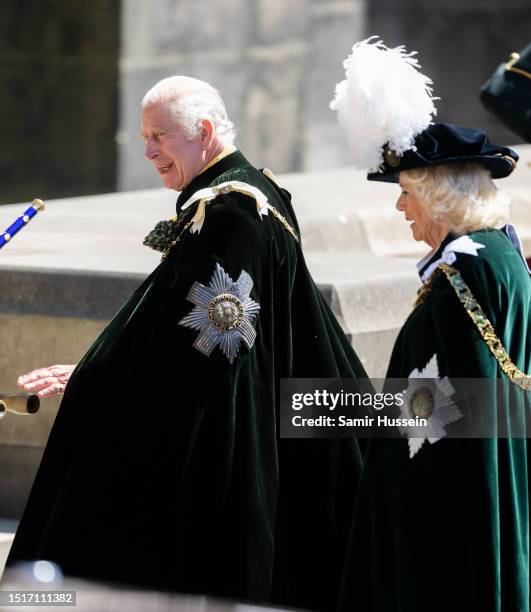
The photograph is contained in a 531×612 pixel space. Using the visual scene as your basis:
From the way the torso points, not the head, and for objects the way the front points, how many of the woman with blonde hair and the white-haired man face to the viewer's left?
2

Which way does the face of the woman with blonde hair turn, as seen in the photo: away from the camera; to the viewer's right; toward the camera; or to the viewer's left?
to the viewer's left

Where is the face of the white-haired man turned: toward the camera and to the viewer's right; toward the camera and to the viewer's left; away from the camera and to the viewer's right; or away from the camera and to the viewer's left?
toward the camera and to the viewer's left

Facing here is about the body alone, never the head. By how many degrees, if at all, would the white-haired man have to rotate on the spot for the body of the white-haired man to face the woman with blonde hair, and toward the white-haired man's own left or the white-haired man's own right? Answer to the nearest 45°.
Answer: approximately 135° to the white-haired man's own left

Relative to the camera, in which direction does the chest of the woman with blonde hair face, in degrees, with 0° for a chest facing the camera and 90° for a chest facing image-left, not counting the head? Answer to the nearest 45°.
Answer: approximately 90°

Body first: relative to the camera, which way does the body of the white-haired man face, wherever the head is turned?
to the viewer's left
